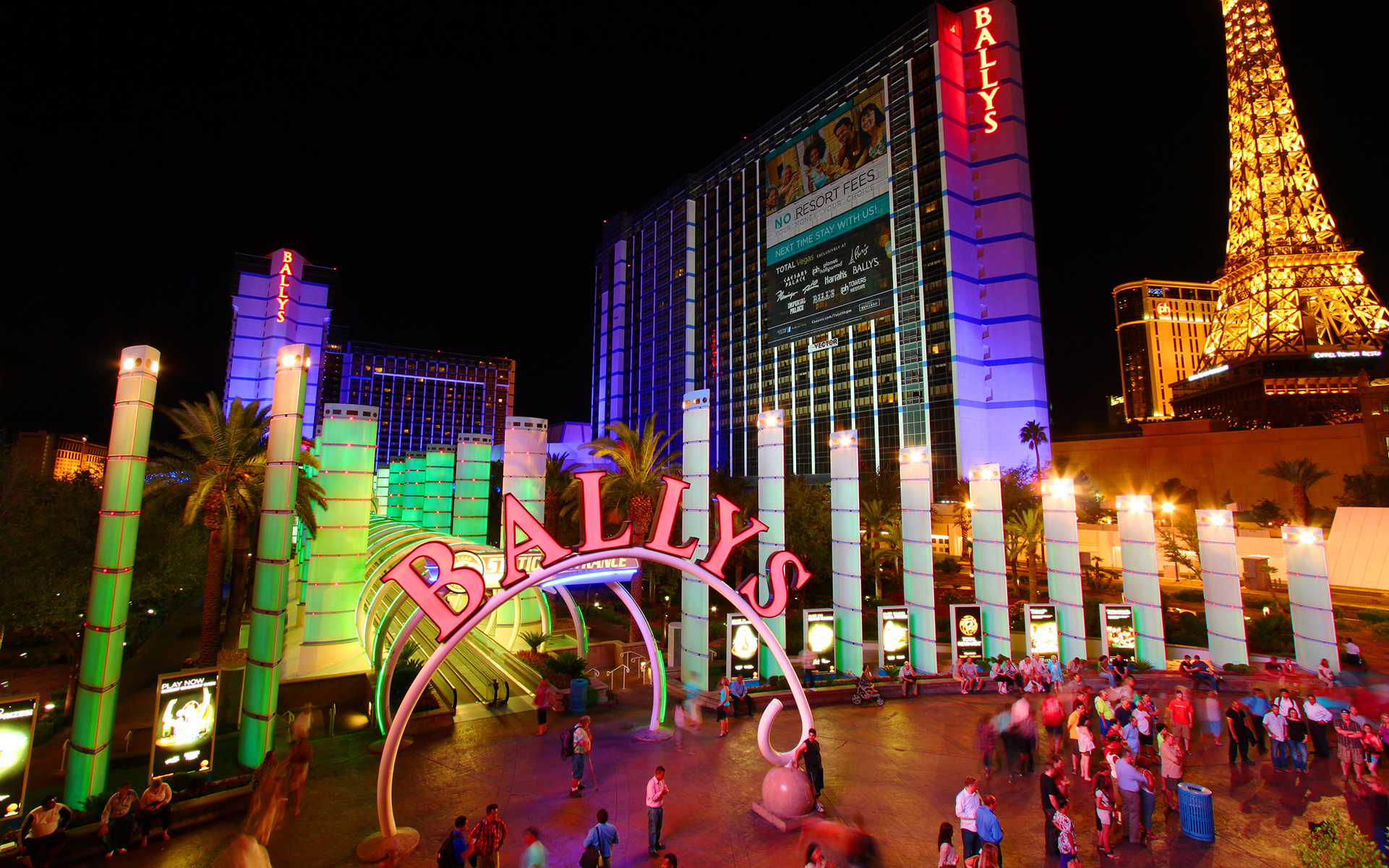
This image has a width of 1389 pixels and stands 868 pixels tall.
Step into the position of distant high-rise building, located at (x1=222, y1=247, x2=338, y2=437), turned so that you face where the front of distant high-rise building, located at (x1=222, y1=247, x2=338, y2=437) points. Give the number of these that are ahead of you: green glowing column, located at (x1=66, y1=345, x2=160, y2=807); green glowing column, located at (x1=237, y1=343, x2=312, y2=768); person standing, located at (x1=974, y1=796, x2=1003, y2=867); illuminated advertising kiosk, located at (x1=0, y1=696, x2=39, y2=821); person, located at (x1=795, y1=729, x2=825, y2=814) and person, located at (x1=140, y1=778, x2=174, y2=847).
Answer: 6

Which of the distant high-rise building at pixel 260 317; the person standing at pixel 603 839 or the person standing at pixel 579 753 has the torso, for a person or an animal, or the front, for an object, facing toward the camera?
the distant high-rise building

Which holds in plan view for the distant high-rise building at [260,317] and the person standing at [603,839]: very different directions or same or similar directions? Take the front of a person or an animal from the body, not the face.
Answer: very different directions

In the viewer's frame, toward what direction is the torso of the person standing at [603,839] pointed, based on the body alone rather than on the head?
away from the camera

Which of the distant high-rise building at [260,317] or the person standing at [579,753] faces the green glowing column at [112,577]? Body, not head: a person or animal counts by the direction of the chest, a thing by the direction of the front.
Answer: the distant high-rise building

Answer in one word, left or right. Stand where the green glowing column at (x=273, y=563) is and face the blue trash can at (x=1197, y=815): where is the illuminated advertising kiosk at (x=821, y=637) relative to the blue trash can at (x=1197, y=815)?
left

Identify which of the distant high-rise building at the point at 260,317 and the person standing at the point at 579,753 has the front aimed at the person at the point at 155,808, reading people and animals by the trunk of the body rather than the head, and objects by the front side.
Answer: the distant high-rise building

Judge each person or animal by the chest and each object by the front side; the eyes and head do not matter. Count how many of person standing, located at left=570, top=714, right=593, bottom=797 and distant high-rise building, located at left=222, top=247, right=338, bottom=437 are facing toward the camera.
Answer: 1

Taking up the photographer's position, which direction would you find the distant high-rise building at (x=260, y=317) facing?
facing the viewer

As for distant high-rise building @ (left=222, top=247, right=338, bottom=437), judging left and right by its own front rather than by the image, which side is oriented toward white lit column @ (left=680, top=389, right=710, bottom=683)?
front

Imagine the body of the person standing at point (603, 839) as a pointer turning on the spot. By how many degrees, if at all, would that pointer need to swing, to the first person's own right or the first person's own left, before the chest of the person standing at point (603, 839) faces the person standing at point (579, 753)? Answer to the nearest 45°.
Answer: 0° — they already face them

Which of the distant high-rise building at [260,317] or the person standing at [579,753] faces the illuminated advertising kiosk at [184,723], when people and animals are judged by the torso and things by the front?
the distant high-rise building

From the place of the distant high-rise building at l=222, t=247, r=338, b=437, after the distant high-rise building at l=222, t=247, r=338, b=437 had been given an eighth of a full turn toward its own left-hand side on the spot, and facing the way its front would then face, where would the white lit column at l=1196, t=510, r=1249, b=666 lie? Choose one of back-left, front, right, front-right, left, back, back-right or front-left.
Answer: front

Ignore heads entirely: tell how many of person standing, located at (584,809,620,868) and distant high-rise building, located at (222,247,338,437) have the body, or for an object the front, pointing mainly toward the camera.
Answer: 1

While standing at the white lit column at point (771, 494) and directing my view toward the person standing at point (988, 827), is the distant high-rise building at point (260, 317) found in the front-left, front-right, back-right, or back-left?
back-right

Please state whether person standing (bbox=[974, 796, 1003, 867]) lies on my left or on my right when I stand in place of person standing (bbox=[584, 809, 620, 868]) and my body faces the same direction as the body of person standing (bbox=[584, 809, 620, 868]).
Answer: on my right
